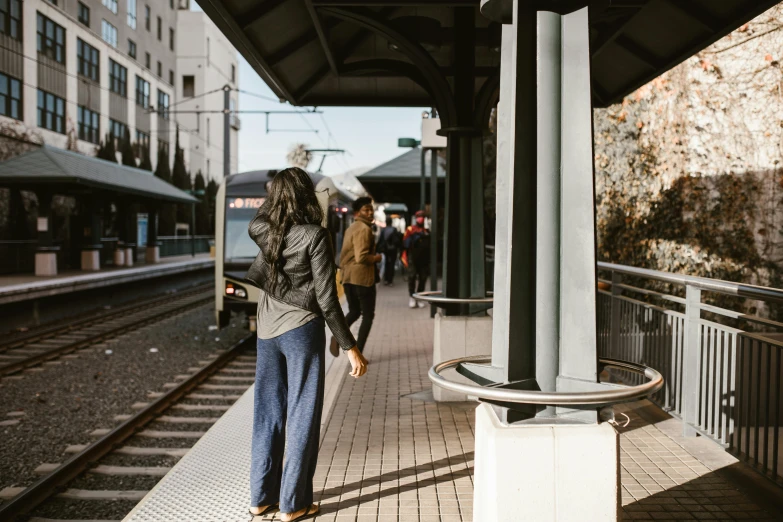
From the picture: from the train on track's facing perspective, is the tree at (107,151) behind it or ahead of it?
behind

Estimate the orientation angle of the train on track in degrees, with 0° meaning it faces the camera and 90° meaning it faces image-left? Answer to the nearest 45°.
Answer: approximately 0°

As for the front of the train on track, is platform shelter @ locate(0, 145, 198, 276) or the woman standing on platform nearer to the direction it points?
the woman standing on platform

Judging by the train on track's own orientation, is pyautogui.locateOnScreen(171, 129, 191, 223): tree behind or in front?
behind

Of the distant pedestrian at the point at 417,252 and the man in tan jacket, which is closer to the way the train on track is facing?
the man in tan jacket

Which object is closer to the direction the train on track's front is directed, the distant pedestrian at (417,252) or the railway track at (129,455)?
the railway track

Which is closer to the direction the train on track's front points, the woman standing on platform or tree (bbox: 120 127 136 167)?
the woman standing on platform

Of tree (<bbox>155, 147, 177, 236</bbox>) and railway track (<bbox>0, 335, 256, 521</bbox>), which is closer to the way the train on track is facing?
the railway track
